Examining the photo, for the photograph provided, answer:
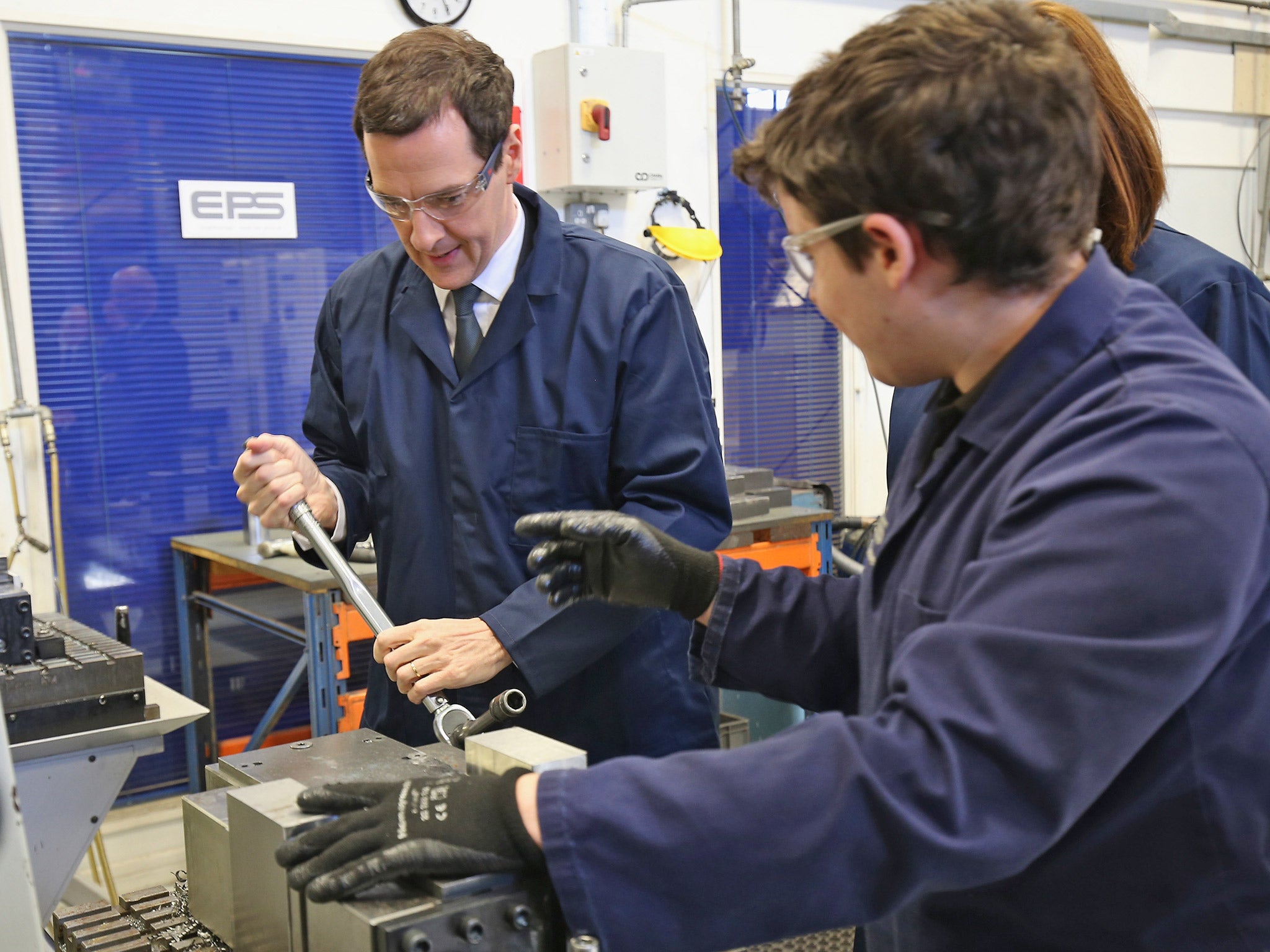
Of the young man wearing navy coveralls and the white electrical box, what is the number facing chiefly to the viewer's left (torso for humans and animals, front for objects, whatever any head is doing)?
1

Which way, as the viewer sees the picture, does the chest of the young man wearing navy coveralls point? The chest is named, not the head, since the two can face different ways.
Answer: to the viewer's left

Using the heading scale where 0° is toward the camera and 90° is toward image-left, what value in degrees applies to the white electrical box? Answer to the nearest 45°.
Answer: approximately 315°

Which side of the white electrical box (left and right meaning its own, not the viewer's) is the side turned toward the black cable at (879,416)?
left

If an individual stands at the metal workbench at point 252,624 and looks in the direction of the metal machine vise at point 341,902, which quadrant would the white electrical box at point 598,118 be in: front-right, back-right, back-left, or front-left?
back-left
